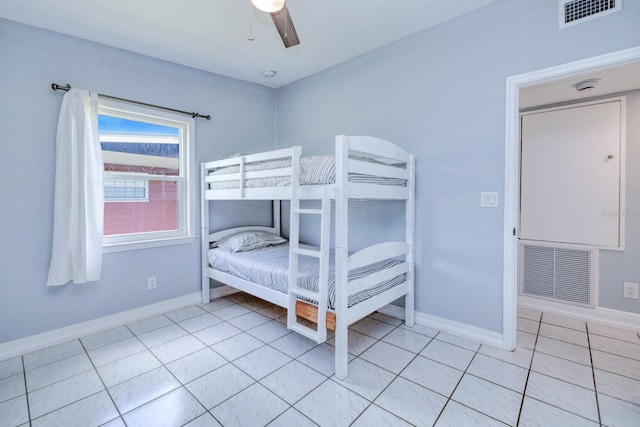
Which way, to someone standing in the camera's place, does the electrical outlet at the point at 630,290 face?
facing the viewer

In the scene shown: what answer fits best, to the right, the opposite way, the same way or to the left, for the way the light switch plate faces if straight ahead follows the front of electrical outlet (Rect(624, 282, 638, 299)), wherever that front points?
the same way

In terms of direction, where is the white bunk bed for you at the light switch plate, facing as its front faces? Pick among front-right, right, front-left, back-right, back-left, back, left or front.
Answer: front-right

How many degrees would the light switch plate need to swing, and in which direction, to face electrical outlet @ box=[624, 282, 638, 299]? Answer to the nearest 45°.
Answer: approximately 135° to its left

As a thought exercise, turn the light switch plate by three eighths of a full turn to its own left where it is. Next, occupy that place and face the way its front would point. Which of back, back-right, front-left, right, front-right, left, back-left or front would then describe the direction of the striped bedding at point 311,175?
back

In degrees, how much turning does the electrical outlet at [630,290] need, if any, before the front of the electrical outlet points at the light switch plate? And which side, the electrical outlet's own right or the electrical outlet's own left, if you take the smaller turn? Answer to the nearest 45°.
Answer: approximately 45° to the electrical outlet's own right

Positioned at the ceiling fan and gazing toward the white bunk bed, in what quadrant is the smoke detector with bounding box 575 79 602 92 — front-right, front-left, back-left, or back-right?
front-right

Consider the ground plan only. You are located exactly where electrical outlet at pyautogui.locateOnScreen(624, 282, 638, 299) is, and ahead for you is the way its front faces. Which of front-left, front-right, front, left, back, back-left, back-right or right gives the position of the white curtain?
front-right

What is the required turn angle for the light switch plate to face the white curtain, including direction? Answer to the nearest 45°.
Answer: approximately 45° to its right

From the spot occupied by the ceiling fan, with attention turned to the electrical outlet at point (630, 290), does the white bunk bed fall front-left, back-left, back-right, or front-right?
front-left
